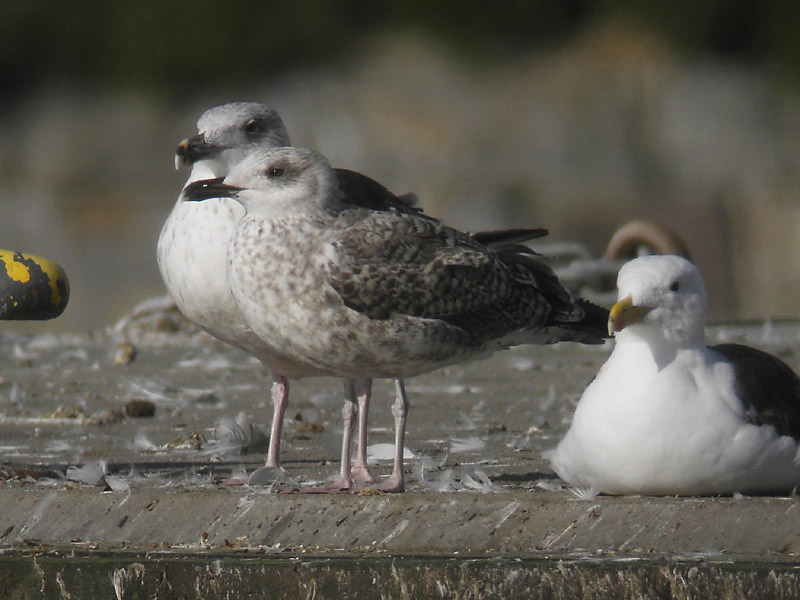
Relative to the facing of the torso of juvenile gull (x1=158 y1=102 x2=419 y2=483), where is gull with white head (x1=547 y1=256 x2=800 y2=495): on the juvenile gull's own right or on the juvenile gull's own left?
on the juvenile gull's own left

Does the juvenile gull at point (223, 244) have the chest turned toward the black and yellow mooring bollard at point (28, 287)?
yes

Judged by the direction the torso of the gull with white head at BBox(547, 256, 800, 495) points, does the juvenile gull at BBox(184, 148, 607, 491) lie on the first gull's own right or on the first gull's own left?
on the first gull's own right

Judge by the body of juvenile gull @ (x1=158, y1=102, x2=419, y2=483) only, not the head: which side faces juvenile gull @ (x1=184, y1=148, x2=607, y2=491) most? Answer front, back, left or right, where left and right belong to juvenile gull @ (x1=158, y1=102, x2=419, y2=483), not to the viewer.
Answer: left

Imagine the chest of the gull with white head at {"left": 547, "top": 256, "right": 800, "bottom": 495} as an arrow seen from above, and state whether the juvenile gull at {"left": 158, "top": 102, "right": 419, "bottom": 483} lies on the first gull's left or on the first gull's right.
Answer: on the first gull's right

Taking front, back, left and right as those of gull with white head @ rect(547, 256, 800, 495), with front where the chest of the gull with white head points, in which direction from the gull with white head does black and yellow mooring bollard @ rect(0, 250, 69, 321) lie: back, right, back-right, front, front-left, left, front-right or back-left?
front-right

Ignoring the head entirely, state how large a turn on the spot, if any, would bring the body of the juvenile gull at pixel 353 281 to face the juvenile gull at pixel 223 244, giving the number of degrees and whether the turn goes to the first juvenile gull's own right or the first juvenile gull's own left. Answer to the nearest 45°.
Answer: approximately 45° to the first juvenile gull's own right

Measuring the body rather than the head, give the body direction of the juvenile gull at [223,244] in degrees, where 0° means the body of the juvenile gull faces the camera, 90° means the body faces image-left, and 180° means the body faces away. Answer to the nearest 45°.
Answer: approximately 45°

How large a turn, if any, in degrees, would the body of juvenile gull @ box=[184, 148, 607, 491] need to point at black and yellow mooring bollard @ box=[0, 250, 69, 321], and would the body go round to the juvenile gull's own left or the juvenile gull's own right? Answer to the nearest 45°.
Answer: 0° — it already faces it

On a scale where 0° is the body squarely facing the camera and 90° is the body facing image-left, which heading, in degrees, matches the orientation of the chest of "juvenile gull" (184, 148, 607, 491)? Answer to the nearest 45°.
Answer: approximately 90°
